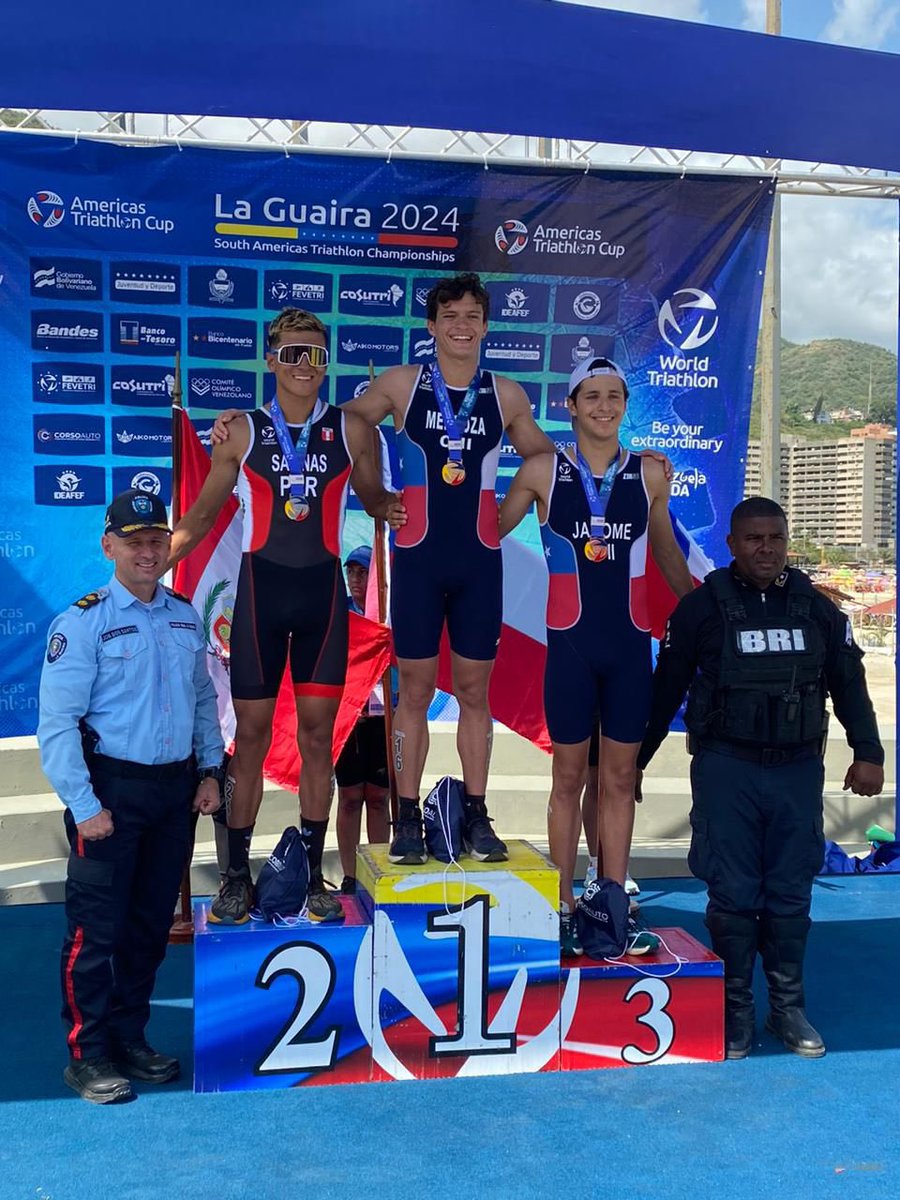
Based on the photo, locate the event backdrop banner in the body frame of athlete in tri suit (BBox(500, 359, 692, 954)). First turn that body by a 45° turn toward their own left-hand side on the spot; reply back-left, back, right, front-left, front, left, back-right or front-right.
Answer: back

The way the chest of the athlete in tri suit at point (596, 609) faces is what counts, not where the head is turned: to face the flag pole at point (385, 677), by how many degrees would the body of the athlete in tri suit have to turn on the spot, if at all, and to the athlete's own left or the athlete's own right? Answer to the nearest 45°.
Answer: approximately 135° to the athlete's own right

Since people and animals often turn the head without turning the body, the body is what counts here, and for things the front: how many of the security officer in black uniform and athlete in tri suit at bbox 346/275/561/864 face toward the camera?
2

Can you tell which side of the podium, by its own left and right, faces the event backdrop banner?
back

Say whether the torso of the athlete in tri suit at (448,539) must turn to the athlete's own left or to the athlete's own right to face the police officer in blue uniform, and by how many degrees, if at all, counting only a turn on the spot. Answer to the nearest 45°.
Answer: approximately 45° to the athlete's own right
